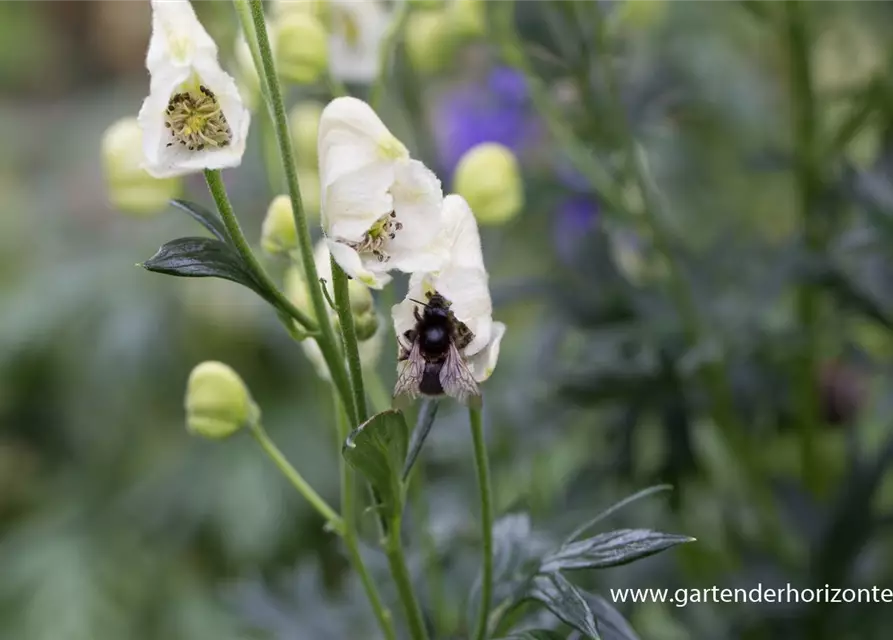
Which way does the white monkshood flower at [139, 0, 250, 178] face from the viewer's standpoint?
toward the camera

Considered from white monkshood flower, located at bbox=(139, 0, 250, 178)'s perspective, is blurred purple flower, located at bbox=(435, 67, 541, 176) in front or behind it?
behind
